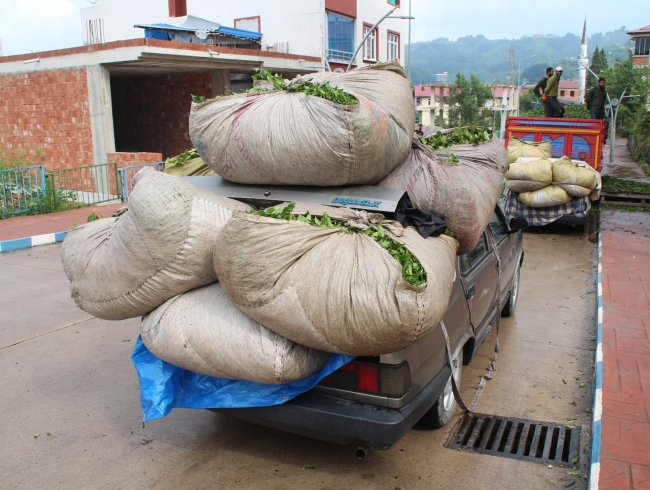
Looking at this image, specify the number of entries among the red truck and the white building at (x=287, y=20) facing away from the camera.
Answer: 1

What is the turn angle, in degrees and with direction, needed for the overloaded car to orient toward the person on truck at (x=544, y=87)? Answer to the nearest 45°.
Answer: approximately 45° to its left

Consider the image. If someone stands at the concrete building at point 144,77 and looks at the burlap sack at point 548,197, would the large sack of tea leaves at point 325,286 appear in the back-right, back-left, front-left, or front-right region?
front-right

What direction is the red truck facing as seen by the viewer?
away from the camera

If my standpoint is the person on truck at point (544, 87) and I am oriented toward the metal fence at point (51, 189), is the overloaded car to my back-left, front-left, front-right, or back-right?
front-left

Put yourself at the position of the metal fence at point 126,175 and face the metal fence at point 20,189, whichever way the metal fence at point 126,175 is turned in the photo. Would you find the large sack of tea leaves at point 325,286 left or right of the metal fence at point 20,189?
left

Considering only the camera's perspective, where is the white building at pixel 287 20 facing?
facing the viewer and to the right of the viewer

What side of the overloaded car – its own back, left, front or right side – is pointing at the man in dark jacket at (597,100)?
front

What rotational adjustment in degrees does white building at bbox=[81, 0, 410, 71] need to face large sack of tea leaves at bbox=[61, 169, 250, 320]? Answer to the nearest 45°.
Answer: approximately 45° to its right

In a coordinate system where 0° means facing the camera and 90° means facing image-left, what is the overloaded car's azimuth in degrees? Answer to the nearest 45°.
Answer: approximately 225°
